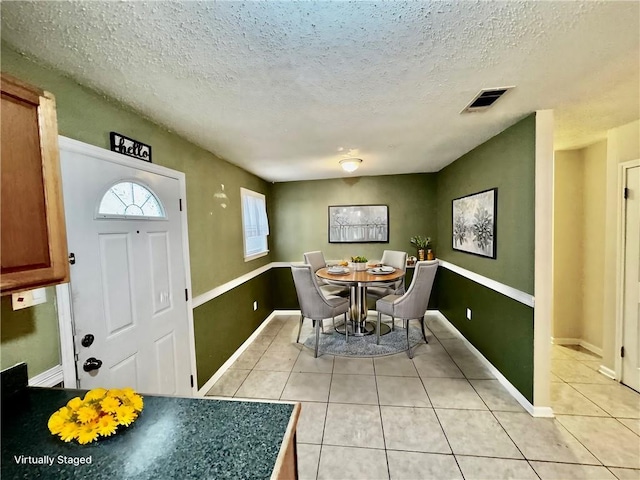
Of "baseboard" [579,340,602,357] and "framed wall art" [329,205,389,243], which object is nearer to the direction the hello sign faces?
the baseboard

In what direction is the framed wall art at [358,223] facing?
toward the camera

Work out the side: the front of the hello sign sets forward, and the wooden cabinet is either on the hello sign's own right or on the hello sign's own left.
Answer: on the hello sign's own right

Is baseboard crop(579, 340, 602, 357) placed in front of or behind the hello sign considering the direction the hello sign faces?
in front

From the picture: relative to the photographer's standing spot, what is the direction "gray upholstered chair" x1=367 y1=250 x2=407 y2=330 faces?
facing the viewer and to the left of the viewer

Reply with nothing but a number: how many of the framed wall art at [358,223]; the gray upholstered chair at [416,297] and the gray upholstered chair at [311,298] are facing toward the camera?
1

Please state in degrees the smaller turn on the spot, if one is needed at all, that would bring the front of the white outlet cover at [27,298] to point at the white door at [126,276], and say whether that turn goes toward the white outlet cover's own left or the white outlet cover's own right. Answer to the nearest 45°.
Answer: approximately 90° to the white outlet cover's own left

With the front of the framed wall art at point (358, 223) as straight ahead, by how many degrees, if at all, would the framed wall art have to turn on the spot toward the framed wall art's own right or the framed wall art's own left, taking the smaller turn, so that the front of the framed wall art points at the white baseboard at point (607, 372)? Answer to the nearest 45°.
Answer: approximately 45° to the framed wall art's own left

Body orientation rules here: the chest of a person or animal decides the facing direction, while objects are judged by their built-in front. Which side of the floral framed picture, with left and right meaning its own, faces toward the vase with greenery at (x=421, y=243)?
right

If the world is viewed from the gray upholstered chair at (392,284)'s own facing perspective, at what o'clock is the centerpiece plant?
The centerpiece plant is roughly at 1 o'clock from the gray upholstered chair.

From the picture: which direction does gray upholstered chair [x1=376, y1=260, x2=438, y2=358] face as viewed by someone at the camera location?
facing away from the viewer and to the left of the viewer

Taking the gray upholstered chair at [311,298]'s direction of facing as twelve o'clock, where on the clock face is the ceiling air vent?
The ceiling air vent is roughly at 3 o'clock from the gray upholstered chair.

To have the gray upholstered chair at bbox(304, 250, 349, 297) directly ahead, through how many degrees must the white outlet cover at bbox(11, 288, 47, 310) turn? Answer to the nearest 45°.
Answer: approximately 45° to its left

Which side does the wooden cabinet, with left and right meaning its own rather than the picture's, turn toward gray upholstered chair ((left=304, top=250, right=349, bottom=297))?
left

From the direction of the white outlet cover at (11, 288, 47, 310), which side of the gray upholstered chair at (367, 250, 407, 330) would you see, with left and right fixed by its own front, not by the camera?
front

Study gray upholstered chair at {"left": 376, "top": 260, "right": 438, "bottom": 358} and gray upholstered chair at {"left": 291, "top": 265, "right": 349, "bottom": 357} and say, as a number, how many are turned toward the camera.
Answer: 0
